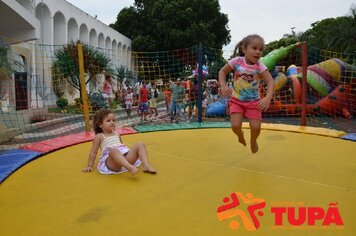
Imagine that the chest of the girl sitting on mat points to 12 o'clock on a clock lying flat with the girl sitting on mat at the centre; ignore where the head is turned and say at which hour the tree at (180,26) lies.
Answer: The tree is roughly at 8 o'clock from the girl sitting on mat.

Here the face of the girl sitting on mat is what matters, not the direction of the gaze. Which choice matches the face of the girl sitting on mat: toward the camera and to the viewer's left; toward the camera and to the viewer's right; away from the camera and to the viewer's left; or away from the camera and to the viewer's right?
toward the camera and to the viewer's right

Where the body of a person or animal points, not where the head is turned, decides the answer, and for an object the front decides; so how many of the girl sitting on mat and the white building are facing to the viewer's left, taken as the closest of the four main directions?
0

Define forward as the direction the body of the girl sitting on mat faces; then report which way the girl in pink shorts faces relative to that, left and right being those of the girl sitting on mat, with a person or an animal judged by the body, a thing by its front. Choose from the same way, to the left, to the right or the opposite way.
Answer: to the right

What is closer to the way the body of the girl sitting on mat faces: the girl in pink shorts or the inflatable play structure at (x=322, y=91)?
the girl in pink shorts

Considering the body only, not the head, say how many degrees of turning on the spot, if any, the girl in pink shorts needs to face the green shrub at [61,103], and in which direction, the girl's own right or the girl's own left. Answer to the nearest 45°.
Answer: approximately 135° to the girl's own right

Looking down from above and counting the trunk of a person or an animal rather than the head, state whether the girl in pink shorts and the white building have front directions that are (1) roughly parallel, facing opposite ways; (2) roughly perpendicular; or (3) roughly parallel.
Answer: roughly perpendicular

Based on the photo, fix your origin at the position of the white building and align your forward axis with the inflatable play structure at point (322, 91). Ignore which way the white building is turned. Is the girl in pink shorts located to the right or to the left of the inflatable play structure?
right

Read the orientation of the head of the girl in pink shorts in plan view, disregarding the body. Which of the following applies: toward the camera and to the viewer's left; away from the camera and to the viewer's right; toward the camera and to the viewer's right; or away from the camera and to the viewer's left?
toward the camera and to the viewer's right

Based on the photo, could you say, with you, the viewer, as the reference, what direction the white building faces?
facing the viewer and to the right of the viewer

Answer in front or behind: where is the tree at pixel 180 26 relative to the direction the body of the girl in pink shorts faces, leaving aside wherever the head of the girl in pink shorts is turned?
behind

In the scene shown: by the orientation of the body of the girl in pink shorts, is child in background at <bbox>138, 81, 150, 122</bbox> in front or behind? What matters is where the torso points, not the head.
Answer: behind

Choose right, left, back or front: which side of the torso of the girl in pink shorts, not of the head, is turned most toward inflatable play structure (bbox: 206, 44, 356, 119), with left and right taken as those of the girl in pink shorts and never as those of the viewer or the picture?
back

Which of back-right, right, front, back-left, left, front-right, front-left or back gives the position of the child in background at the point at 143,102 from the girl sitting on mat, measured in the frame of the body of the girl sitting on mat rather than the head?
back-left

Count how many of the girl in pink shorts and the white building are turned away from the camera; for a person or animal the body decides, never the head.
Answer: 0

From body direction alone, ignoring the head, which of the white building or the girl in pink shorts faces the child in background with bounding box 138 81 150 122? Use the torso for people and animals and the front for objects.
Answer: the white building
